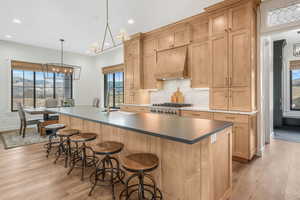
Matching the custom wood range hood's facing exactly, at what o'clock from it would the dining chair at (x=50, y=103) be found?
The dining chair is roughly at 2 o'clock from the custom wood range hood.

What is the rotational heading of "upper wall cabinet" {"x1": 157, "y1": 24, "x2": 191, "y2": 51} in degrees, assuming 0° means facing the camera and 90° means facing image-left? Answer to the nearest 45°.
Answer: approximately 45°

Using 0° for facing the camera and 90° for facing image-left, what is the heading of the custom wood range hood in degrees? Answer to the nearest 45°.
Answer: approximately 45°

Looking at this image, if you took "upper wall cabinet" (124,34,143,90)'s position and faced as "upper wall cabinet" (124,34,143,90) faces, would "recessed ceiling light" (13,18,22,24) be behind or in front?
in front

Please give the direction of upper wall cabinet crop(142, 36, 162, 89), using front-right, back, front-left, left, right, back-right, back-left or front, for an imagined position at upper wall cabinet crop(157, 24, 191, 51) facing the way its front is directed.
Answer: right

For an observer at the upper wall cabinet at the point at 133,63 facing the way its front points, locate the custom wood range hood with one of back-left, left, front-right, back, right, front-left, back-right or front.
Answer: left

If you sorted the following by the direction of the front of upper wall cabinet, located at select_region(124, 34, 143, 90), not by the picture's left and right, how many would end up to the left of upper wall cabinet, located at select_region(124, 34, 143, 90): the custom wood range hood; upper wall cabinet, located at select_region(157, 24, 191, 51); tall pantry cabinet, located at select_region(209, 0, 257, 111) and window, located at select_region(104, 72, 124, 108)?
3

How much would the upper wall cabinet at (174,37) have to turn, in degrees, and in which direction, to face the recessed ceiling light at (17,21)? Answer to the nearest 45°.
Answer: approximately 45° to its right

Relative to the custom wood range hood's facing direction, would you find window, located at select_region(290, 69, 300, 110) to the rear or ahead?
to the rear
